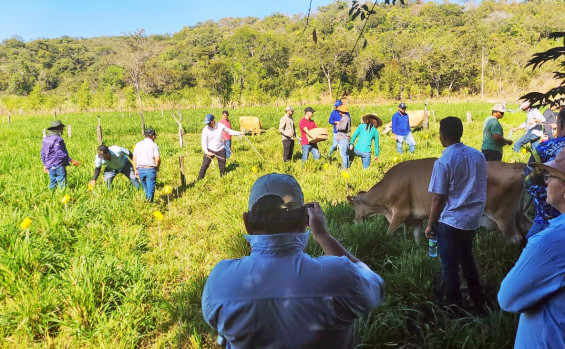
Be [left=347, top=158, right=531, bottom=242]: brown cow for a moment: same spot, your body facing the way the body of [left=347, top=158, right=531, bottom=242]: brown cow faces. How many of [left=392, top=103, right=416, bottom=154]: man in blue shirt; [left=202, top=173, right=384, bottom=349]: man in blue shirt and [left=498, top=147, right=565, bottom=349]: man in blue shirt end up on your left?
2

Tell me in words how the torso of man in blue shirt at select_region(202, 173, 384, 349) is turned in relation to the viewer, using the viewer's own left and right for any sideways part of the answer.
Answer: facing away from the viewer

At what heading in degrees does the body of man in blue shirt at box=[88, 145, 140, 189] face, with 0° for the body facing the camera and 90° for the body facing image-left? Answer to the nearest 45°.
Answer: approximately 45°

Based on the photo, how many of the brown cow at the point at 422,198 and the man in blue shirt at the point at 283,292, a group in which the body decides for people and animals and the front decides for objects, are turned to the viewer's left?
1

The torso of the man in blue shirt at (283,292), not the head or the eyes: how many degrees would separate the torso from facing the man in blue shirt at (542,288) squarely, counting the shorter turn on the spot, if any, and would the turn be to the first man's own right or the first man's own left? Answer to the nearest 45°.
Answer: approximately 90° to the first man's own right

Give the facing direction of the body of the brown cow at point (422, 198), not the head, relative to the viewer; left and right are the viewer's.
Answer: facing to the left of the viewer

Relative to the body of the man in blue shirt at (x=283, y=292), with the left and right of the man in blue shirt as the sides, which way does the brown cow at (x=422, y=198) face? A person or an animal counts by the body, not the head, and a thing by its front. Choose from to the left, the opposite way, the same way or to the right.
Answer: to the left

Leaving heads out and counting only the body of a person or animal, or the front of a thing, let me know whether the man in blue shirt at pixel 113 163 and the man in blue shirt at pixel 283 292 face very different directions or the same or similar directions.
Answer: very different directions

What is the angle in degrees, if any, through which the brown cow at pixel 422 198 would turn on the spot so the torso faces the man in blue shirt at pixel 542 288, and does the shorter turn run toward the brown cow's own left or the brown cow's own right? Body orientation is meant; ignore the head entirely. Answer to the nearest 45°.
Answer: approximately 90° to the brown cow's own left

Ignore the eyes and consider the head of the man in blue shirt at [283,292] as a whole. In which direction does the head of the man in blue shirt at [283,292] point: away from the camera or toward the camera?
away from the camera

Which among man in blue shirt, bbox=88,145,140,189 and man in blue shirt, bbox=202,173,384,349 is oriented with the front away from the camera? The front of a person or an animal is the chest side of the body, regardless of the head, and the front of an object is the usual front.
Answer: man in blue shirt, bbox=202,173,384,349

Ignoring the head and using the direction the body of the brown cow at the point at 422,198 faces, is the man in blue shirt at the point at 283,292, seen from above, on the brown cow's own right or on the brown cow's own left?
on the brown cow's own left
